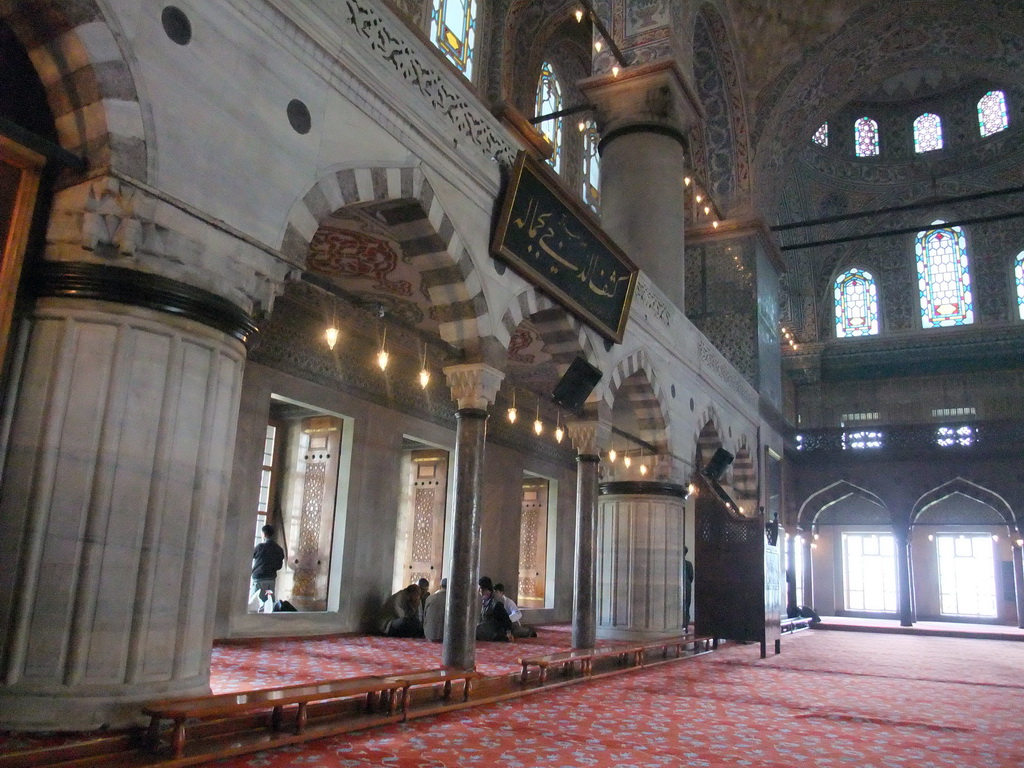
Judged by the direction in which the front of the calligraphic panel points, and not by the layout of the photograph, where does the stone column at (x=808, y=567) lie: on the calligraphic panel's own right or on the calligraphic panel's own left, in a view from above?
on the calligraphic panel's own left

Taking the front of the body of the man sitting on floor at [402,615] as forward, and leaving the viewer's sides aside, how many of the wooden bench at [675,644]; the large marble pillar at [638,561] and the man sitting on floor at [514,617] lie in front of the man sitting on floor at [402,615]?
3

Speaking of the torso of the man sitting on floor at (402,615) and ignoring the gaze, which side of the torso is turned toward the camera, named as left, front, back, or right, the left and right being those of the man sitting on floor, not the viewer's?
right

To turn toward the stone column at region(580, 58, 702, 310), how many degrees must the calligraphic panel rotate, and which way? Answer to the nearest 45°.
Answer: approximately 135° to its left

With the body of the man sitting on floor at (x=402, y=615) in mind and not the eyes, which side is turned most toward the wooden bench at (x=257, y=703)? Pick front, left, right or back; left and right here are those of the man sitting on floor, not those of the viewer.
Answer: right

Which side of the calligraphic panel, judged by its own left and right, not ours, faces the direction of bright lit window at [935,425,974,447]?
left

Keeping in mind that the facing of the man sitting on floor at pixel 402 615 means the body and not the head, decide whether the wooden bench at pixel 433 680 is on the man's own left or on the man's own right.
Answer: on the man's own right

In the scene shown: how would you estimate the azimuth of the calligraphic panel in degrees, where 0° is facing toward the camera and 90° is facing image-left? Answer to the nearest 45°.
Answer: approximately 315°
